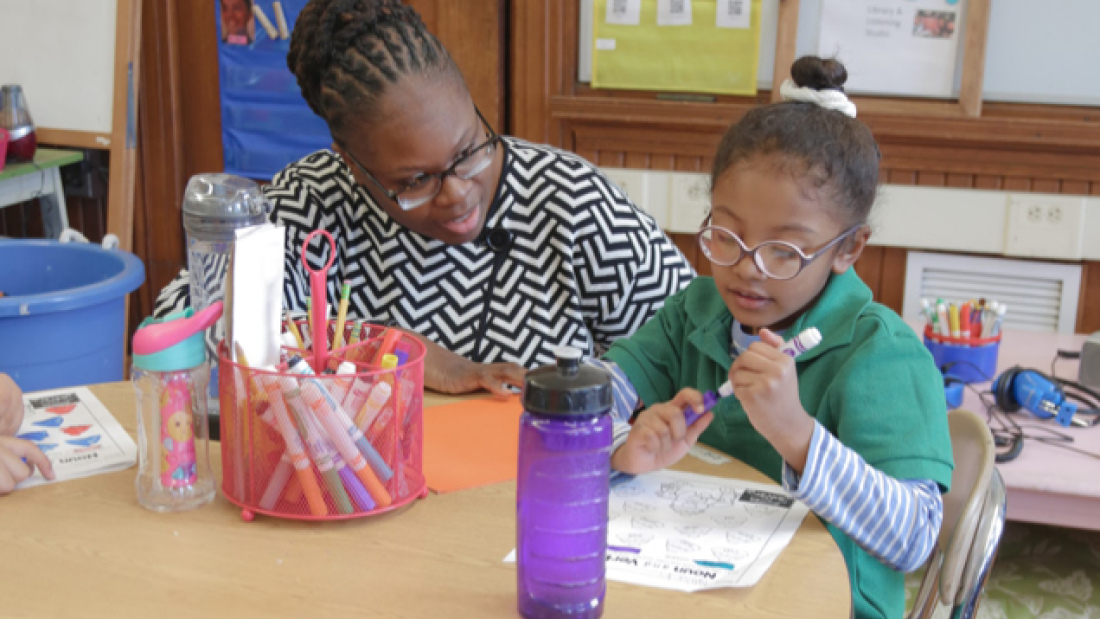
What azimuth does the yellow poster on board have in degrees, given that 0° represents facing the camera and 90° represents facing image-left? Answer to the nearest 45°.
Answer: approximately 0°

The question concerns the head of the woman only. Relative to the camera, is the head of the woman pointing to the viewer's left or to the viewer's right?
to the viewer's right

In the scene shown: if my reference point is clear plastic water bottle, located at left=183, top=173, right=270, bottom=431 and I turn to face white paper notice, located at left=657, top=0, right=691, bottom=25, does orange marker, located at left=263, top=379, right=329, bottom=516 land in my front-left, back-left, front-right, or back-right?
back-right

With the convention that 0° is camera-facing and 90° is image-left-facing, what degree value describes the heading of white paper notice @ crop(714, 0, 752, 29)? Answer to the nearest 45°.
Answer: approximately 0°

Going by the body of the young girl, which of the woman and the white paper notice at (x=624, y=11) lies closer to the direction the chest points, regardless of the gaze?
the woman

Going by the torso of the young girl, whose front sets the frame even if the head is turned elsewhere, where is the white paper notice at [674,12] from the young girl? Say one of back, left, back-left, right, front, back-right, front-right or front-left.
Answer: back-right
